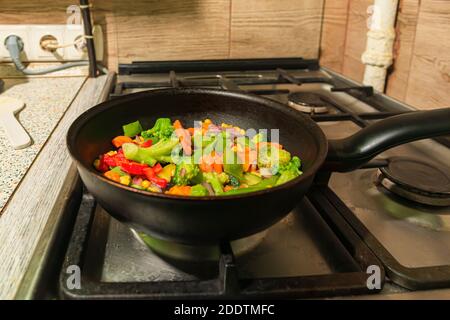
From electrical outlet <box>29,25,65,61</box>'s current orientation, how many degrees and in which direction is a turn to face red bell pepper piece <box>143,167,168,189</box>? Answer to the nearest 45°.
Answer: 0° — it already faces it

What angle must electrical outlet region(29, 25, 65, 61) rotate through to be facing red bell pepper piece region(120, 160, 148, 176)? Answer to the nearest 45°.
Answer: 0° — it already faces it

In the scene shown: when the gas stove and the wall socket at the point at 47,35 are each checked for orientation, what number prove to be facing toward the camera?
2

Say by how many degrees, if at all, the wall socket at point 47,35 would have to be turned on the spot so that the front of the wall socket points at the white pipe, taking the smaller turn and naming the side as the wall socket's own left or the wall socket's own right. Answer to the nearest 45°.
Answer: approximately 45° to the wall socket's own left

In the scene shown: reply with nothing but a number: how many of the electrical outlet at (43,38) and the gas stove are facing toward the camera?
2

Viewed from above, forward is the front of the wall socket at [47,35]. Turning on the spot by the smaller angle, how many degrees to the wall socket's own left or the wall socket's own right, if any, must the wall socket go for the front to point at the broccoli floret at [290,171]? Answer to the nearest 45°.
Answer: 0° — it already faces it

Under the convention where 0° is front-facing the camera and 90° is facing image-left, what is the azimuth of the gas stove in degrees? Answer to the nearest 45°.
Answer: approximately 0°
